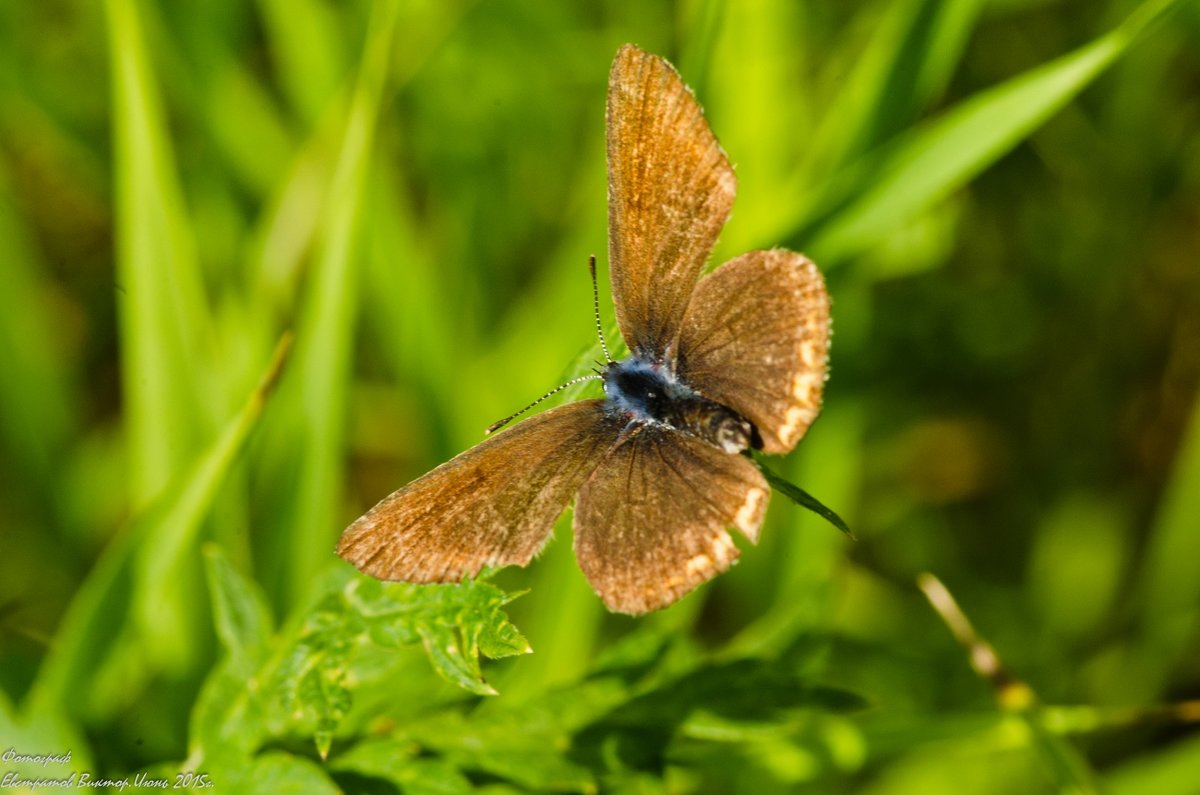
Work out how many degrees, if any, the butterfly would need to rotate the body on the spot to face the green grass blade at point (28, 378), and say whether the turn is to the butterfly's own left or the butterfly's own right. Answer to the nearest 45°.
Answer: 0° — it already faces it

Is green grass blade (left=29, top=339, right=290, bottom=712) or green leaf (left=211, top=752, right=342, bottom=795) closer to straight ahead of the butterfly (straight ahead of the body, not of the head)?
the green grass blade

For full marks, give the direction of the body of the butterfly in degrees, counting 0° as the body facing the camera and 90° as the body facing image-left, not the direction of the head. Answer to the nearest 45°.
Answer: approximately 135°

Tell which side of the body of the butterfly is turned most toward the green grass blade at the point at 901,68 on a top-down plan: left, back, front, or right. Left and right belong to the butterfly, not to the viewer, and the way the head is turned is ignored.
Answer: right

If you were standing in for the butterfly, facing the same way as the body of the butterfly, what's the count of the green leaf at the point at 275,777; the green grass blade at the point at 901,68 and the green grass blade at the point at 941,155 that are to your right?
2
